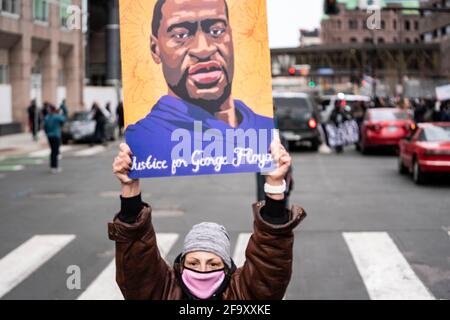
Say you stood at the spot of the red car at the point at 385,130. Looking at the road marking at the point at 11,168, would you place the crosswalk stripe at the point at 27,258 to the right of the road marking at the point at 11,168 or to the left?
left

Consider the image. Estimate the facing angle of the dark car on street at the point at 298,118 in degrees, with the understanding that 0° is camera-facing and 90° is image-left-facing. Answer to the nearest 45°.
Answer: approximately 180°

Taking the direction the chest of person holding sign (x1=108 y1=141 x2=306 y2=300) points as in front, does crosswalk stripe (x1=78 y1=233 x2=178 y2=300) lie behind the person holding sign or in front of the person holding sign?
behind

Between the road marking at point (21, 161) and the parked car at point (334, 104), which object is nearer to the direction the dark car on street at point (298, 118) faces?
the parked car

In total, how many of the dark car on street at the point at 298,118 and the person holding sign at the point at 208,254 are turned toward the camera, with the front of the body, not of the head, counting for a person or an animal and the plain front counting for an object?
1
